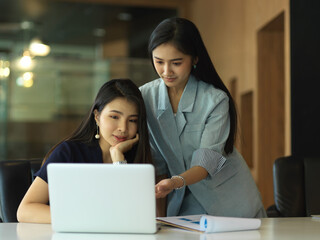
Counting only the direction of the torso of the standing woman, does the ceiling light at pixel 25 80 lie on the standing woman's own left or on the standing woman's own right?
on the standing woman's own right

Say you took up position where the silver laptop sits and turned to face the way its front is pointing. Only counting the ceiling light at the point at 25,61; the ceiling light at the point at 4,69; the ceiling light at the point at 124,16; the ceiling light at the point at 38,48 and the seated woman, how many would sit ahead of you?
5

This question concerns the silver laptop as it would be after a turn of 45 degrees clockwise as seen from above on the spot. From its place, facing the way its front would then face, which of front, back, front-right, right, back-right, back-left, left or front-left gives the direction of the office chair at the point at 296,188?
front

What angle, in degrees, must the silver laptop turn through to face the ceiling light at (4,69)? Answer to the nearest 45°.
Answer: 0° — it already faces it

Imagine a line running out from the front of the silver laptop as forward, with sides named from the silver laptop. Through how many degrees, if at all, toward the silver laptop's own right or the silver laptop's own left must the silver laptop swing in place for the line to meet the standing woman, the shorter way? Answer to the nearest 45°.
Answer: approximately 45° to the silver laptop's own right

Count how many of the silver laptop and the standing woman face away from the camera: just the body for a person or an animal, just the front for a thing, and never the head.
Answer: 1

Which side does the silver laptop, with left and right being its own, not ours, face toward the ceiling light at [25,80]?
front

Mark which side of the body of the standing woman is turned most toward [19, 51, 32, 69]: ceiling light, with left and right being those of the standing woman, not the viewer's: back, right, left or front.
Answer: right

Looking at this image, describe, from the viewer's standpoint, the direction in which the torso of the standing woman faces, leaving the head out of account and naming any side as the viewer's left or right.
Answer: facing the viewer and to the left of the viewer

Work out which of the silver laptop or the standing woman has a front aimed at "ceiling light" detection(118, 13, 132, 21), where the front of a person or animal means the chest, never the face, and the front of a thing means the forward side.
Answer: the silver laptop

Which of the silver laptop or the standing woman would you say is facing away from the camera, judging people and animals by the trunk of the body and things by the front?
the silver laptop

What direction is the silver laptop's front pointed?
away from the camera

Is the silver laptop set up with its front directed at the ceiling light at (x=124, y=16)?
yes

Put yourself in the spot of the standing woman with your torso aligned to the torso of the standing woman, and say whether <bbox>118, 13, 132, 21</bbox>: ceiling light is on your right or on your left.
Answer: on your right

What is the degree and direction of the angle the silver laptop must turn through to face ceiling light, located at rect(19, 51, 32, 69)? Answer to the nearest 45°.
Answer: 0° — it already faces it

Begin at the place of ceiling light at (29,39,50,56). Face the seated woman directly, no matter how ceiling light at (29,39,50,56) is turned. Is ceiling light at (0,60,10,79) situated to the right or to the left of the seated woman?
right

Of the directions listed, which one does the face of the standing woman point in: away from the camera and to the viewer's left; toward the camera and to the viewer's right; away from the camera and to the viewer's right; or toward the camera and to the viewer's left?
toward the camera and to the viewer's left
